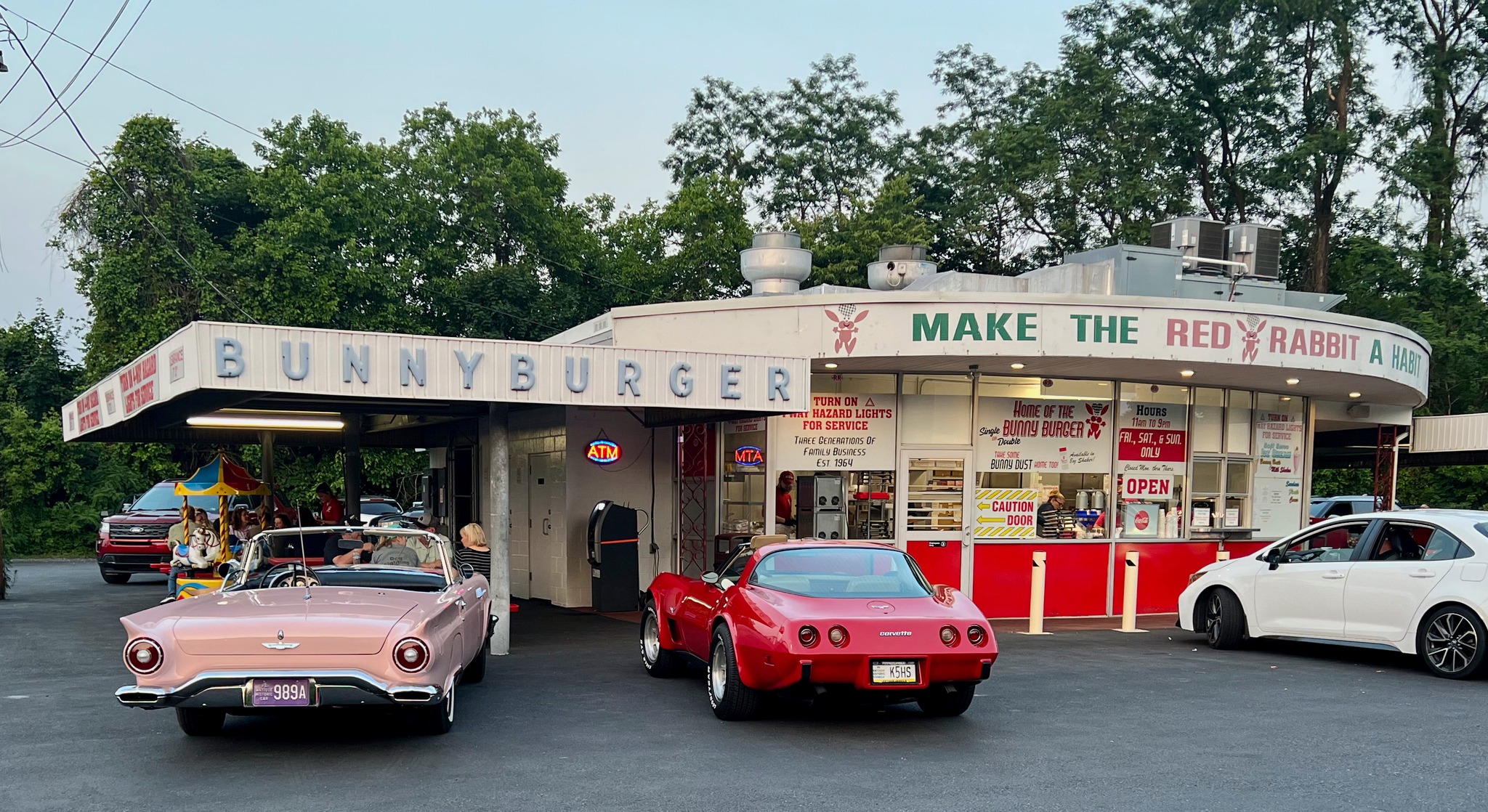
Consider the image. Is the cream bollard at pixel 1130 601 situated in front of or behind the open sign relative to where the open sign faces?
in front

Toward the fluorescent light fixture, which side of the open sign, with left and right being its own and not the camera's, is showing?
right

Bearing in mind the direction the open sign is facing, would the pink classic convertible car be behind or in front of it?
in front

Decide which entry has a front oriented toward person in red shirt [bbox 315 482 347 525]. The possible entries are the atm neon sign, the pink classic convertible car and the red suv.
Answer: the pink classic convertible car

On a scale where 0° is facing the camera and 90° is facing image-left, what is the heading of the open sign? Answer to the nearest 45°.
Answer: approximately 0°

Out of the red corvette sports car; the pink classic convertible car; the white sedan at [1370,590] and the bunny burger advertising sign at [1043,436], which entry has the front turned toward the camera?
the bunny burger advertising sign

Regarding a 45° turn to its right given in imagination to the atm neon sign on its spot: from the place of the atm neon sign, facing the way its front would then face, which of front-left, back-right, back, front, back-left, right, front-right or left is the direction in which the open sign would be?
back-left

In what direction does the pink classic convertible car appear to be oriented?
away from the camera

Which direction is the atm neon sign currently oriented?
toward the camera

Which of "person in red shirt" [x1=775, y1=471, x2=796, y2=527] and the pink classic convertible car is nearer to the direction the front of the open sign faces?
the pink classic convertible car

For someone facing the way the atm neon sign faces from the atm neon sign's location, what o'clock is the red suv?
The red suv is roughly at 4 o'clock from the atm neon sign.

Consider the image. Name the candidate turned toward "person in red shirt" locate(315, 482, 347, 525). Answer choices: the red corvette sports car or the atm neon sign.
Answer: the red corvette sports car

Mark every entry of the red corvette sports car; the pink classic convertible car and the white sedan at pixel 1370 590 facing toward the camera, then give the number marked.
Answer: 0
